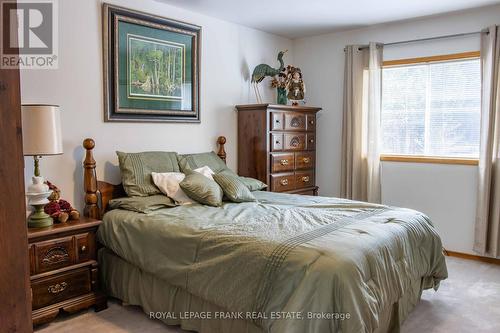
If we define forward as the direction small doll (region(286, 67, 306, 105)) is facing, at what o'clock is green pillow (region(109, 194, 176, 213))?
The green pillow is roughly at 1 o'clock from the small doll.

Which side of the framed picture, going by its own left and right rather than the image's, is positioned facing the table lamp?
right

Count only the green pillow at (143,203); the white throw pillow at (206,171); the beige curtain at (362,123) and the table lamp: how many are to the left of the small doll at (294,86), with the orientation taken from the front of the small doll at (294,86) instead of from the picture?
1

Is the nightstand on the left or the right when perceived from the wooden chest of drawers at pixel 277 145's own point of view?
on its right

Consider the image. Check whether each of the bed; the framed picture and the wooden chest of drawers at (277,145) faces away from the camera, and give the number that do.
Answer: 0

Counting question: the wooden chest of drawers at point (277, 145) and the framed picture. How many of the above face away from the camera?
0

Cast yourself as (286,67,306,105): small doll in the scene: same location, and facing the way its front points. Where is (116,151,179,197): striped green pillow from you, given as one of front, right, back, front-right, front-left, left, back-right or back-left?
front-right

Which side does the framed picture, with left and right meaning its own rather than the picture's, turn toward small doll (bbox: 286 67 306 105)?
left

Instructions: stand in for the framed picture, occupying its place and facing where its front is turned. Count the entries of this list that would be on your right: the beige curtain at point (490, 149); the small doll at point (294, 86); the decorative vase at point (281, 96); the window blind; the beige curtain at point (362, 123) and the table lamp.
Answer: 1

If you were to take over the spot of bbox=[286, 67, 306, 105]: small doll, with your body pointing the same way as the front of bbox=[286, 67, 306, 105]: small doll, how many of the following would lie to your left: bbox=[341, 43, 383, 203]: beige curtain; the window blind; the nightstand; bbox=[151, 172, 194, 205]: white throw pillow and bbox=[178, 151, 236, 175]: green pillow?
2

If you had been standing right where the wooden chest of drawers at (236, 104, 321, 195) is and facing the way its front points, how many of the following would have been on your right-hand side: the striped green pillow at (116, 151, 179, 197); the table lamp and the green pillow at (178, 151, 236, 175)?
3

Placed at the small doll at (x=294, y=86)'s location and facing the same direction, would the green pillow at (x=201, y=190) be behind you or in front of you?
in front

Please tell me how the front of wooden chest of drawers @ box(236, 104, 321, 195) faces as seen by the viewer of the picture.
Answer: facing the viewer and to the right of the viewer

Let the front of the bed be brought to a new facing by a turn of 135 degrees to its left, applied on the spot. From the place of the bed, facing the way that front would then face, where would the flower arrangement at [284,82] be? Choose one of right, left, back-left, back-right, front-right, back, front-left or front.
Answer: front

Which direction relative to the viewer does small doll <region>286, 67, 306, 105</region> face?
toward the camera
